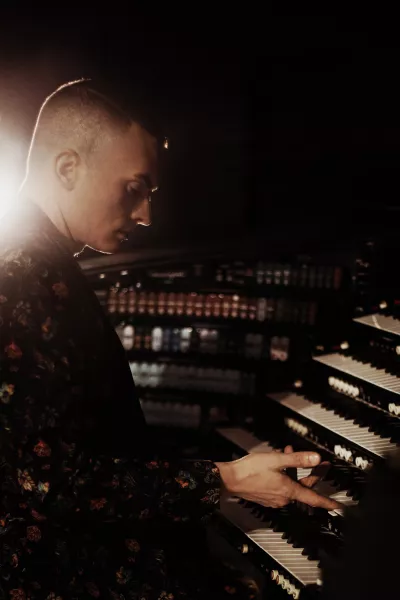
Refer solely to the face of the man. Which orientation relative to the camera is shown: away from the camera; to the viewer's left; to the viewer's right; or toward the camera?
to the viewer's right

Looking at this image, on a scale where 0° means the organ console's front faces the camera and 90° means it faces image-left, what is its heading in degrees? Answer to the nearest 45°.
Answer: approximately 45°

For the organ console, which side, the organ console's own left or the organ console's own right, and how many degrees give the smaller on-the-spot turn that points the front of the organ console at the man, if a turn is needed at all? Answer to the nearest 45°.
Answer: approximately 45° to the organ console's own left

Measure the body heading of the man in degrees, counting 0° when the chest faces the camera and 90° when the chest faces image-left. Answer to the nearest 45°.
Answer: approximately 270°

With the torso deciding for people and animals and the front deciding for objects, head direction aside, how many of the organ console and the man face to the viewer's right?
1
